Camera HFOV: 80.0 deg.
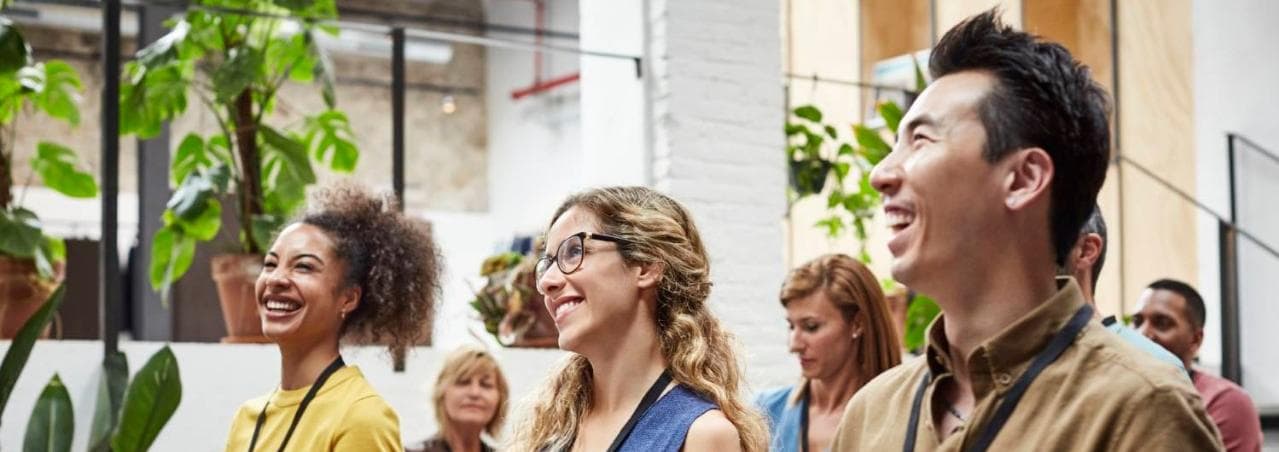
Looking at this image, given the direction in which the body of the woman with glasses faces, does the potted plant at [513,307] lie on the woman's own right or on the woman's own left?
on the woman's own right

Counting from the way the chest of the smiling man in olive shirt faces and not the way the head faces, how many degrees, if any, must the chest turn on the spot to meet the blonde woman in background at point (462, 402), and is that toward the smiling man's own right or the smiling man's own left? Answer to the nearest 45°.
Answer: approximately 90° to the smiling man's own right

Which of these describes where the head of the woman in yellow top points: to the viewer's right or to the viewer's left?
to the viewer's left

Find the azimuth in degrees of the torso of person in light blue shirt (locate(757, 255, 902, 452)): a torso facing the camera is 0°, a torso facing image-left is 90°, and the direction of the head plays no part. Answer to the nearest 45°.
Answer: approximately 45°

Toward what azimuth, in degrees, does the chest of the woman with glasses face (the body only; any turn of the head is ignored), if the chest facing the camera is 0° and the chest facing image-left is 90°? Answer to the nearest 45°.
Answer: approximately 45°

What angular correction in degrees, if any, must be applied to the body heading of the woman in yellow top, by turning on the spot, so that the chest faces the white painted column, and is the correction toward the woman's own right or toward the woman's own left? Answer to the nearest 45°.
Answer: approximately 180°

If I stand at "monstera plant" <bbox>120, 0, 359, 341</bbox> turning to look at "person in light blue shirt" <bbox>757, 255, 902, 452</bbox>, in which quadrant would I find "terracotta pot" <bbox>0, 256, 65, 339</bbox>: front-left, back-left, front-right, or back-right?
back-right
